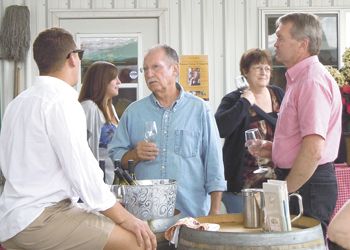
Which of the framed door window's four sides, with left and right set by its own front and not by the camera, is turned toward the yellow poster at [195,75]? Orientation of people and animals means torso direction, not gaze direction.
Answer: left

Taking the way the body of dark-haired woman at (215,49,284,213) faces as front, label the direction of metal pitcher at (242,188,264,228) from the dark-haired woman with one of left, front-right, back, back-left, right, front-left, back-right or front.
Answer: front-right

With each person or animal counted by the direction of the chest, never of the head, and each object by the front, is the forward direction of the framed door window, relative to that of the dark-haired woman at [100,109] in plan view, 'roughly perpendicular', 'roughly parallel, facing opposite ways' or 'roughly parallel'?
roughly perpendicular

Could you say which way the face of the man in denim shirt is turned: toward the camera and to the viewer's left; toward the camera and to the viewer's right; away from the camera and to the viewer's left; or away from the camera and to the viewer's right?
toward the camera and to the viewer's left

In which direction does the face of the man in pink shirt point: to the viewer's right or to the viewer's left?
to the viewer's left

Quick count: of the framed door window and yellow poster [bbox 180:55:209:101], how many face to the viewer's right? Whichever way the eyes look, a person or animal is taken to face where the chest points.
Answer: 0

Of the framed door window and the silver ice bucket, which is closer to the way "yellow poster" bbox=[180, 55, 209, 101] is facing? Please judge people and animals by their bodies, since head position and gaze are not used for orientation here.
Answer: the silver ice bucket

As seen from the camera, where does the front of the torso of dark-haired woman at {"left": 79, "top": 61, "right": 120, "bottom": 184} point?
to the viewer's right

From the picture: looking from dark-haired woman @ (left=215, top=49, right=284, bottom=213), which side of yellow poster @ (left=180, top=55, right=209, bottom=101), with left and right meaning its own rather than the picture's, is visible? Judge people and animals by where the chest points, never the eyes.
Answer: front

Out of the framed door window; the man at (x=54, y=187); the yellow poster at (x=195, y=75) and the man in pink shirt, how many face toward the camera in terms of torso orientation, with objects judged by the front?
2

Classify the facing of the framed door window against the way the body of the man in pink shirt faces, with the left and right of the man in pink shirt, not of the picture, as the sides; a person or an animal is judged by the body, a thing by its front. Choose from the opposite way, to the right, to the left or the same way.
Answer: to the left

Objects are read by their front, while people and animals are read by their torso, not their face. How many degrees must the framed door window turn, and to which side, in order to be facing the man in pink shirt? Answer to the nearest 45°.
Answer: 0° — it already faces them
